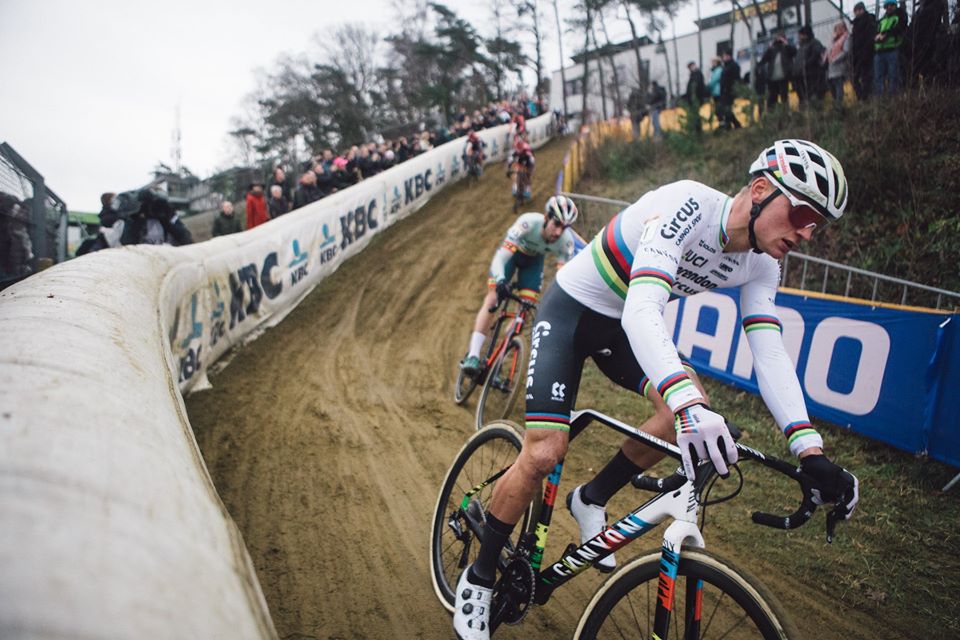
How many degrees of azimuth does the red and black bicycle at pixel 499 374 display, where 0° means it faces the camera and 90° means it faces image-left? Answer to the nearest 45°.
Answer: approximately 315°

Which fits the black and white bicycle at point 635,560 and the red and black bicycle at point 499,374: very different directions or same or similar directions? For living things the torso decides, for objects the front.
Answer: same or similar directions

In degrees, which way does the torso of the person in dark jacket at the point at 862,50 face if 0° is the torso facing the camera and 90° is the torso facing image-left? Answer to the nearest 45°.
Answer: approximately 45°

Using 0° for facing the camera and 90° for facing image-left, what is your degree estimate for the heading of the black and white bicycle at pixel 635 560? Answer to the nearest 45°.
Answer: approximately 315°

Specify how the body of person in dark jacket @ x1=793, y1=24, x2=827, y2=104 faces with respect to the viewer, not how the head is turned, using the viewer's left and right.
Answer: facing the viewer and to the left of the viewer

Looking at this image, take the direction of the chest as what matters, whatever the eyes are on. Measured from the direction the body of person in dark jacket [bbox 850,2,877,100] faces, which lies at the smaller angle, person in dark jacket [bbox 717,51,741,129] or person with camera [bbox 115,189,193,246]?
the person with camera

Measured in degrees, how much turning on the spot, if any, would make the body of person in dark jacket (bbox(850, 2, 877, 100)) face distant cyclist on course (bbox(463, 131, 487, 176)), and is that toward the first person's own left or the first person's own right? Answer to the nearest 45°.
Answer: approximately 90° to the first person's own right

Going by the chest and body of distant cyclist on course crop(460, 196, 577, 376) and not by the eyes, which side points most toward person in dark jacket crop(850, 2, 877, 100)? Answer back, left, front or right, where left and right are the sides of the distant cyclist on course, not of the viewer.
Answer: left

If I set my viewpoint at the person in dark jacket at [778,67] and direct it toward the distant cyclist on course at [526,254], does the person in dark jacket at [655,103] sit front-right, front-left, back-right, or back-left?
back-right

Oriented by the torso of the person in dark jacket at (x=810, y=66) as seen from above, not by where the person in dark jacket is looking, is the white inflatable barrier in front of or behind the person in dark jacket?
in front

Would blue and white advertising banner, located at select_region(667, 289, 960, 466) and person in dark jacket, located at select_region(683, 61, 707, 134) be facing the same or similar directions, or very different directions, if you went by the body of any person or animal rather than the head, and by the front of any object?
same or similar directions

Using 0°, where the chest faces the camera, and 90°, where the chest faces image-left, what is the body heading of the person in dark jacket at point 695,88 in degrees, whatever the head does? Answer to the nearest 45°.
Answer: approximately 45°

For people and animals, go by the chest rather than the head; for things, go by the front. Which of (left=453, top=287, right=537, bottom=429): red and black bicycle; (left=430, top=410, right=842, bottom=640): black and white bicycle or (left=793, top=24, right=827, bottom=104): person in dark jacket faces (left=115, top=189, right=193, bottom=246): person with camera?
the person in dark jacket

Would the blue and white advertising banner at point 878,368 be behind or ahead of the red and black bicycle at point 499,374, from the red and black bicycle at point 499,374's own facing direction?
ahead
